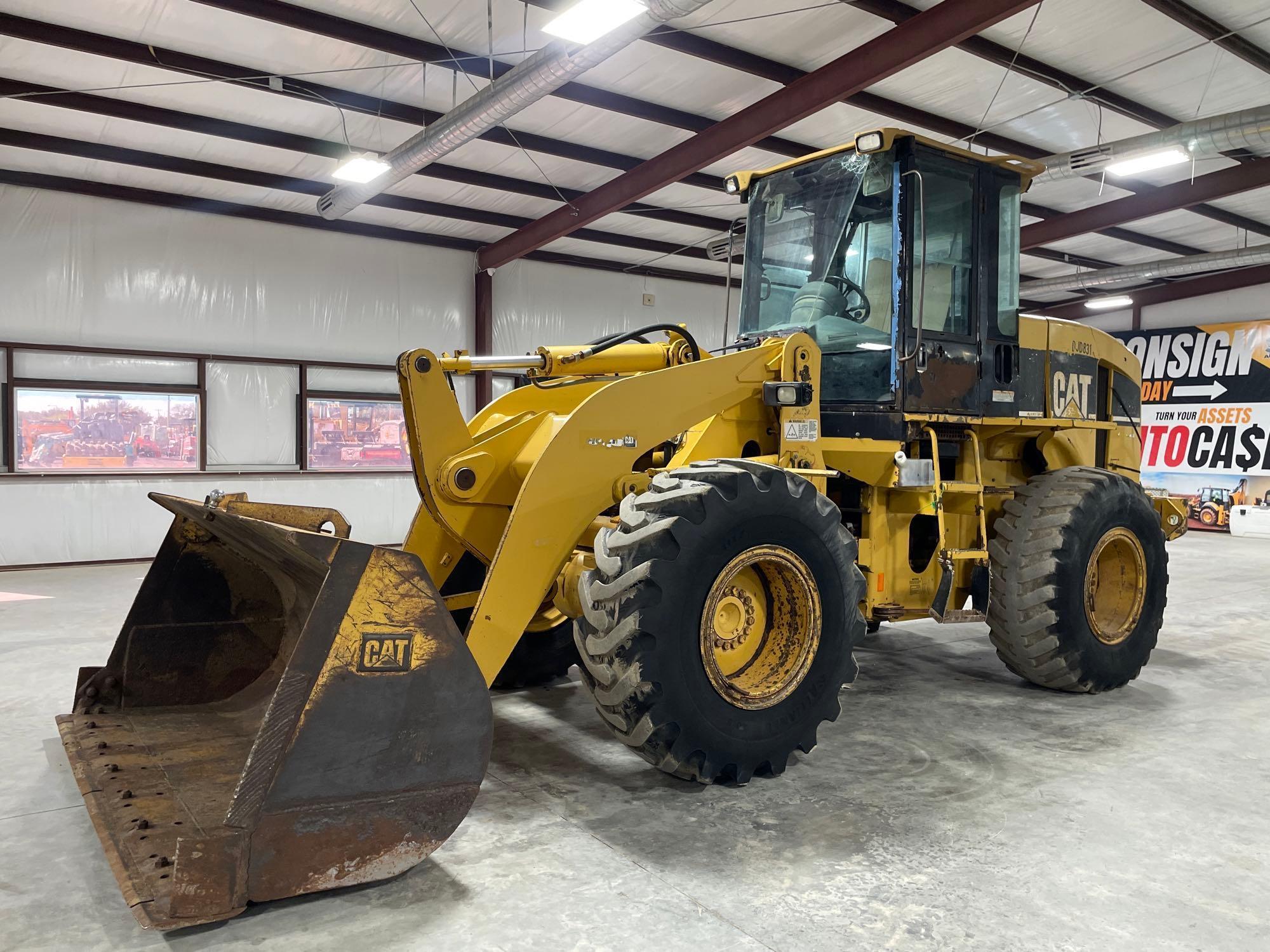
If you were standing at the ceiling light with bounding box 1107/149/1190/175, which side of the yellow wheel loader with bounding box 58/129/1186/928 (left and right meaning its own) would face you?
back

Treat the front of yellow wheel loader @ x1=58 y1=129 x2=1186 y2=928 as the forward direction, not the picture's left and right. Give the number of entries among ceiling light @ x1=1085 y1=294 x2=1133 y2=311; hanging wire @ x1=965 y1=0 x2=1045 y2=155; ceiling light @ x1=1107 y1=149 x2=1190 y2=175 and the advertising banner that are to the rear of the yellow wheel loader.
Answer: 4

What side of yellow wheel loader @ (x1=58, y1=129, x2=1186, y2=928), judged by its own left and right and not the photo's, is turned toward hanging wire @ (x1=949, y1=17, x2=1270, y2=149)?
back

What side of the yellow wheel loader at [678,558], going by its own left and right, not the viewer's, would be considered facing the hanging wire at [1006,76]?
back

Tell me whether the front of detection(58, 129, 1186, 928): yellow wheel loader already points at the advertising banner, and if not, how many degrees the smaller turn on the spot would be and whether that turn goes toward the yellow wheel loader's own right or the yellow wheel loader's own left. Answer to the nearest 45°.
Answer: approximately 180°

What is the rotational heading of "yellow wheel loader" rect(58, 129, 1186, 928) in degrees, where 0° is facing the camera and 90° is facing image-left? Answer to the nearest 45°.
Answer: approximately 45°
